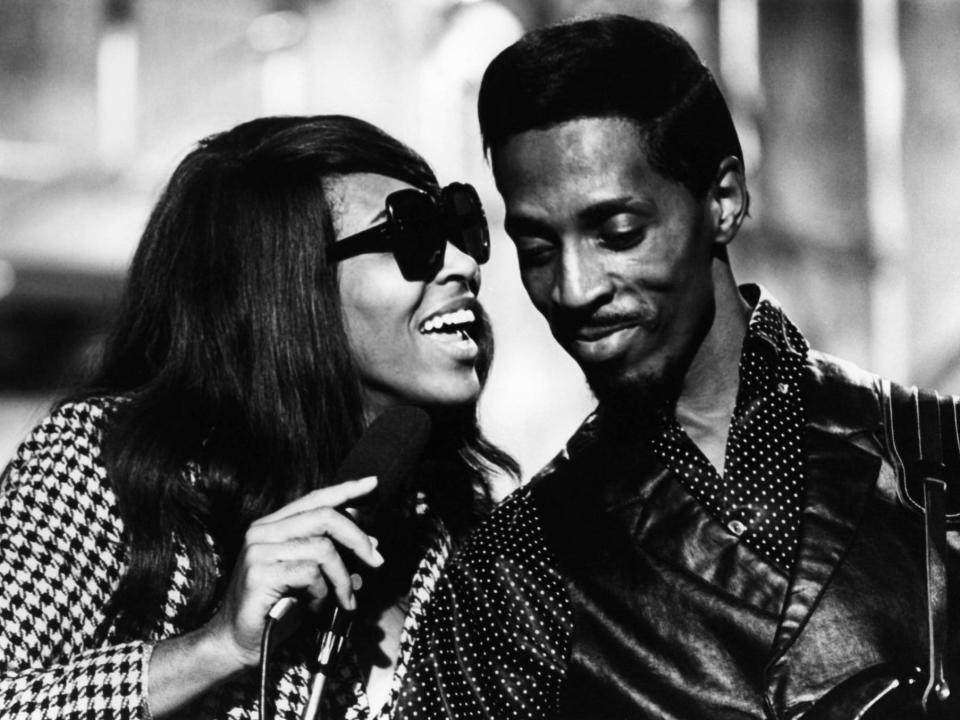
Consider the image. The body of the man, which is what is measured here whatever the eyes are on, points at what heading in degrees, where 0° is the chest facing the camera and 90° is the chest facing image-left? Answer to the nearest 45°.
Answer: approximately 0°

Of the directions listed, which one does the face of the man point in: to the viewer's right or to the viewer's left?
to the viewer's left

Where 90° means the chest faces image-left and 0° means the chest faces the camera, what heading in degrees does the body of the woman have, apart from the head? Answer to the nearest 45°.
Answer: approximately 315°

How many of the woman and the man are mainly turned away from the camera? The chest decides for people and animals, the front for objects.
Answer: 0

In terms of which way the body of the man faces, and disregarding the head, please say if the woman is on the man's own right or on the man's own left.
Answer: on the man's own right

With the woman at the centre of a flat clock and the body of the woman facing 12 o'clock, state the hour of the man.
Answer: The man is roughly at 12 o'clock from the woman.
